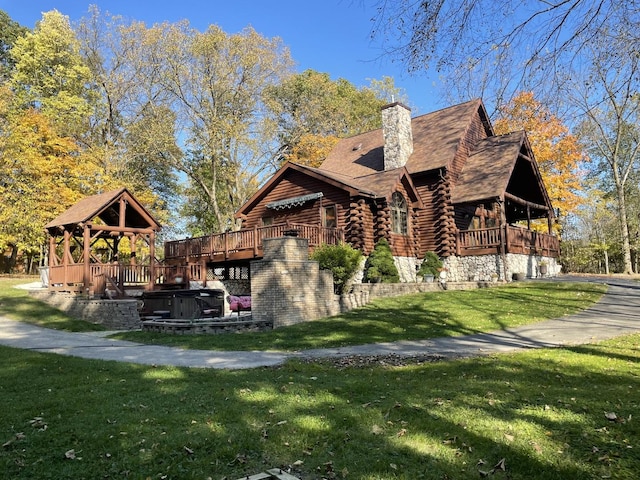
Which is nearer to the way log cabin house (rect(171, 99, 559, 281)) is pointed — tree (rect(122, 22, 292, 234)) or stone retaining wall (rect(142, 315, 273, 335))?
the stone retaining wall

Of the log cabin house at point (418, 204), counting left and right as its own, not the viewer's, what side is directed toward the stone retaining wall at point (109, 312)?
right

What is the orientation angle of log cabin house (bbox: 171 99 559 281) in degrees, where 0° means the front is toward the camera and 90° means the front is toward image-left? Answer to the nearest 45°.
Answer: approximately 315°

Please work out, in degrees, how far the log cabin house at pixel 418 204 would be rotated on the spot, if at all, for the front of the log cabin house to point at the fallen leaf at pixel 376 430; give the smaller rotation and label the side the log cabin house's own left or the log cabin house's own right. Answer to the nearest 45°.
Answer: approximately 45° to the log cabin house's own right

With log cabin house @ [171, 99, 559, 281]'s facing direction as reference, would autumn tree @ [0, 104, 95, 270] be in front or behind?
behind

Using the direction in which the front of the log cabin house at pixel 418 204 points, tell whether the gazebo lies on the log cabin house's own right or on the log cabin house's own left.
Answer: on the log cabin house's own right

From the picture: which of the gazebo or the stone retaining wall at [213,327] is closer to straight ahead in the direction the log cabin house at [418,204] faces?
the stone retaining wall

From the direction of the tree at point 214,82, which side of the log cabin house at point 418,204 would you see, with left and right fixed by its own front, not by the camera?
back

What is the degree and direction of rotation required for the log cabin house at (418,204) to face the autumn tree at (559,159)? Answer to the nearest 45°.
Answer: approximately 90° to its left

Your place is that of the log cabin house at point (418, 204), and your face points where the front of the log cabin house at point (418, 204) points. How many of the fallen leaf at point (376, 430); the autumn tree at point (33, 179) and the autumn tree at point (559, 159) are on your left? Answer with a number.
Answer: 1
